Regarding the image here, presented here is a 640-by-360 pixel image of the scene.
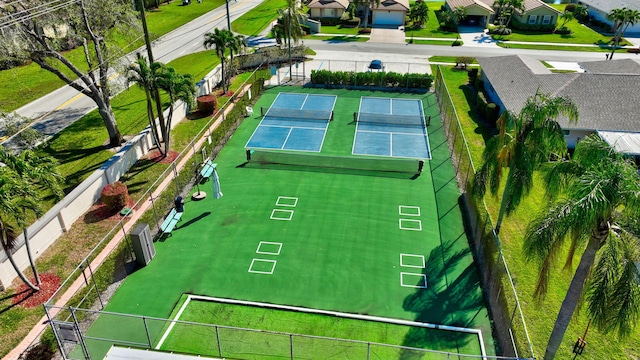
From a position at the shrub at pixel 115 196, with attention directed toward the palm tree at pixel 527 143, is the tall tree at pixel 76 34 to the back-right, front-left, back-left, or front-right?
back-left

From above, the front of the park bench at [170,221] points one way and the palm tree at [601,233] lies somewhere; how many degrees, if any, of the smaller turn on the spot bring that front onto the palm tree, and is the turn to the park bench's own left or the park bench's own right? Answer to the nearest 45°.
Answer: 0° — it already faces it

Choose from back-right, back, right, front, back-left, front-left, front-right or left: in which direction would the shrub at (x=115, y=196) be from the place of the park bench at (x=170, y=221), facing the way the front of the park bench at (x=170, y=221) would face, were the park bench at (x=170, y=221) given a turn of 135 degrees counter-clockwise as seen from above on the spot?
front-left

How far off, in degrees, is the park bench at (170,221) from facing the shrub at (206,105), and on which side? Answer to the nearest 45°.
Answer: approximately 135° to its left

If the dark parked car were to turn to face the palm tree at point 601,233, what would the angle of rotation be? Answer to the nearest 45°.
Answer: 0° — it already faces it

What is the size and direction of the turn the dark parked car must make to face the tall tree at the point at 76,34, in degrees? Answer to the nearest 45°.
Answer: approximately 45° to its right

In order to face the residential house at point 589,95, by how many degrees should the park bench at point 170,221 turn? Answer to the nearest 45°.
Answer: approximately 45° to its left

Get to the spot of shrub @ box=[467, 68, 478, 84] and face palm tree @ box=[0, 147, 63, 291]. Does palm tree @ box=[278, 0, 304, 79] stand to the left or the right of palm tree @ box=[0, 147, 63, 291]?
right

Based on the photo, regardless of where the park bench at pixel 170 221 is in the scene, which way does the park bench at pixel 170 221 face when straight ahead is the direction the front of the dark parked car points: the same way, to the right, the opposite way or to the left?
to the left

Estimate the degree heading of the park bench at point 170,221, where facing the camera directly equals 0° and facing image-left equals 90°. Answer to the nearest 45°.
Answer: approximately 315°

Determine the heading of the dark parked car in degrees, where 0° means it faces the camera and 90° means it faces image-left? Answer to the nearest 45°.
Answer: approximately 0°

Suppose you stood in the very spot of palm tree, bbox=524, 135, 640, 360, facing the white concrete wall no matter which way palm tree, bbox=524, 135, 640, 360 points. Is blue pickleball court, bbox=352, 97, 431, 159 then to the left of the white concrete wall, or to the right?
right

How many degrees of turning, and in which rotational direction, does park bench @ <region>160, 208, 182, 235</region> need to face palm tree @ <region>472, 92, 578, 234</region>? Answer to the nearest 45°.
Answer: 0° — it already faces it

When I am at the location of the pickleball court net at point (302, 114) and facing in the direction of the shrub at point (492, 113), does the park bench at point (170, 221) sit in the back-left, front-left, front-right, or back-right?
back-right
